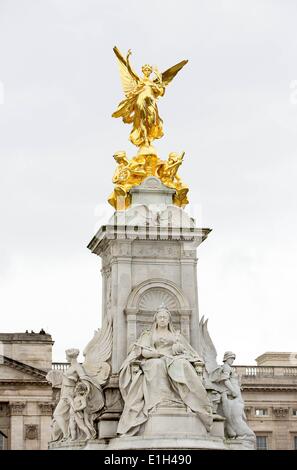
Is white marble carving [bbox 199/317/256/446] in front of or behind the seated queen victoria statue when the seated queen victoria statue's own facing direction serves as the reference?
behind

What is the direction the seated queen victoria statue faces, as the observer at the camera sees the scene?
facing the viewer

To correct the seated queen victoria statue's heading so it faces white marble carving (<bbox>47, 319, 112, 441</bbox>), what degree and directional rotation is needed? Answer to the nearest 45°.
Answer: approximately 135° to its right

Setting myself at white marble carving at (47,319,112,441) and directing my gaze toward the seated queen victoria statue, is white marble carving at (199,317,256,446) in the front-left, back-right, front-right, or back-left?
front-left

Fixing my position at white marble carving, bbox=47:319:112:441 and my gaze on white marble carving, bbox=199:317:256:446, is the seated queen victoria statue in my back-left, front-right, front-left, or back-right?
front-right
